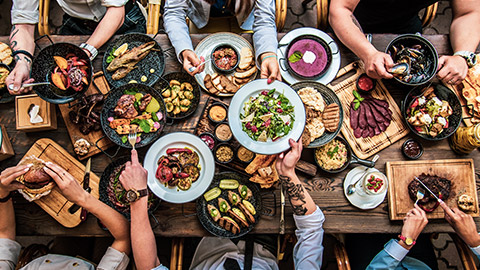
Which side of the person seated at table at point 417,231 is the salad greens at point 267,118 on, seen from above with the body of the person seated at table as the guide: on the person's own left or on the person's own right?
on the person's own left

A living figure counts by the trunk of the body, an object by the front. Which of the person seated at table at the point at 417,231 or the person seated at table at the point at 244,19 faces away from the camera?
the person seated at table at the point at 417,231

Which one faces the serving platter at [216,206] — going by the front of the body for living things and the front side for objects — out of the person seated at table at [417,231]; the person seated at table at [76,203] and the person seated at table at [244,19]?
the person seated at table at [244,19]

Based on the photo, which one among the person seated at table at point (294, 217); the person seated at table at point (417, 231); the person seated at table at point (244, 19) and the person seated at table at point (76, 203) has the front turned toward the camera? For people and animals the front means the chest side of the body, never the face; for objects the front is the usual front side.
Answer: the person seated at table at point (244, 19)

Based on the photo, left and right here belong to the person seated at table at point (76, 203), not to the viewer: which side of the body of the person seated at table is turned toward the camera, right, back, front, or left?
back

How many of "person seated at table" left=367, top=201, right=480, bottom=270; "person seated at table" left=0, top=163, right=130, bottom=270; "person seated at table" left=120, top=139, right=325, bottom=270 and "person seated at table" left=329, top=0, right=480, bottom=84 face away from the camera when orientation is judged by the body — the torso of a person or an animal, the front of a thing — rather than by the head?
3

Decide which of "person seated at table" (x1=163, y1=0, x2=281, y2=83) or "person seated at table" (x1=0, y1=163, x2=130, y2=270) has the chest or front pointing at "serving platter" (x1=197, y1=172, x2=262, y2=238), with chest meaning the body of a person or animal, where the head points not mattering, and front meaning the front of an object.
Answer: "person seated at table" (x1=163, y1=0, x2=281, y2=83)

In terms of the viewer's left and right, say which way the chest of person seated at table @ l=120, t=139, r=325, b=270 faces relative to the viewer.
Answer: facing away from the viewer

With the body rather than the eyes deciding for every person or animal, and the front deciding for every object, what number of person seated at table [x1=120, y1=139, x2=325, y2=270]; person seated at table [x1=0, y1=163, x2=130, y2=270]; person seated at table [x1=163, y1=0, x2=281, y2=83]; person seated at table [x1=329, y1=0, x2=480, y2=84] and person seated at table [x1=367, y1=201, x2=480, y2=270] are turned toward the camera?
2

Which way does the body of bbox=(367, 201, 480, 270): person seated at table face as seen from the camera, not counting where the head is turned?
away from the camera

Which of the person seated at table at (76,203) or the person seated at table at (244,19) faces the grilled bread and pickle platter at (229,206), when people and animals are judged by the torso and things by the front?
the person seated at table at (244,19)
